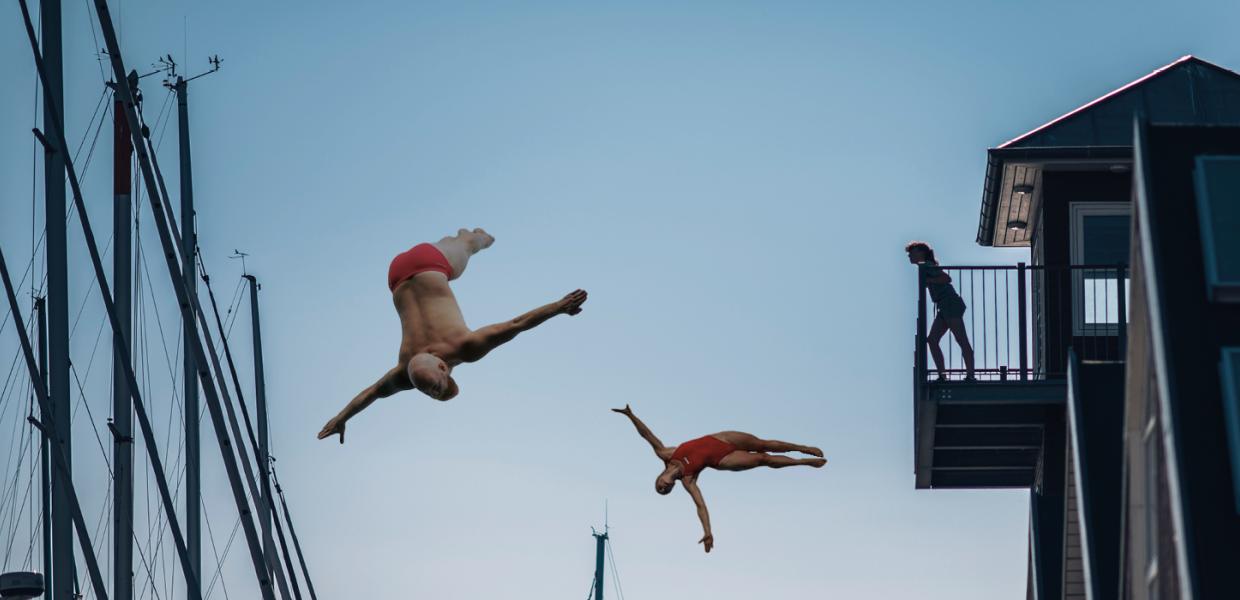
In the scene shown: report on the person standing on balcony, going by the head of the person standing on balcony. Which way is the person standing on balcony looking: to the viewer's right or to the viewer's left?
to the viewer's left

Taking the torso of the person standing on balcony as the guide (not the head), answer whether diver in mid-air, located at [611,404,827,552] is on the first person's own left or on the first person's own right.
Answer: on the first person's own left

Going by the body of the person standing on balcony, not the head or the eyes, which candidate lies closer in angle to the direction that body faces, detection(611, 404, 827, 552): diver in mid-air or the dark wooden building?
the diver in mid-air

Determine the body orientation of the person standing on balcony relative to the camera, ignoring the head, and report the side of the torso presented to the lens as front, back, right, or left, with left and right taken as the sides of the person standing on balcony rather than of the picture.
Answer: left

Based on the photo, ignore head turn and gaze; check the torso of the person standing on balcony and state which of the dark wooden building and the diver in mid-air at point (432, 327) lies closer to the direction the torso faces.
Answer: the diver in mid-air
